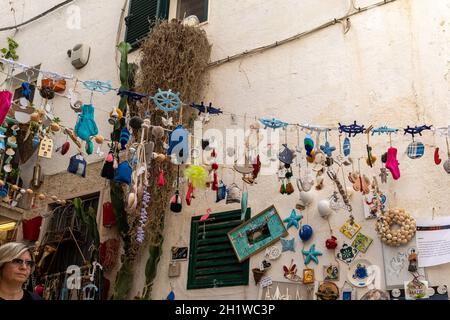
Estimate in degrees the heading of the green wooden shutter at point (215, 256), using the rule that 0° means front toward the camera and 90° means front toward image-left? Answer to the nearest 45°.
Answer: approximately 0°

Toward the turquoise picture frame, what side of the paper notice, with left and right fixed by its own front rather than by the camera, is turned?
right

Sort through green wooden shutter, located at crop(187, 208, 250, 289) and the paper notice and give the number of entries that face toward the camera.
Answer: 2

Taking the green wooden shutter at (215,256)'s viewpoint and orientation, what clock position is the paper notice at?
The paper notice is roughly at 10 o'clock from the green wooden shutter.

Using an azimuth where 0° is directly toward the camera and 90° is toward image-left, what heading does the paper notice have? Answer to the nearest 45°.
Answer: approximately 0°

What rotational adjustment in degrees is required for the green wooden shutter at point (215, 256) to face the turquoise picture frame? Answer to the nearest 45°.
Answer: approximately 45° to its left

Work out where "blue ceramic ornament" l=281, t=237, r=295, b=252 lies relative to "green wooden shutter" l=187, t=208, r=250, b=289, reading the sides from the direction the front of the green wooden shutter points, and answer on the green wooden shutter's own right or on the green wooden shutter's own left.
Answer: on the green wooden shutter's own left
